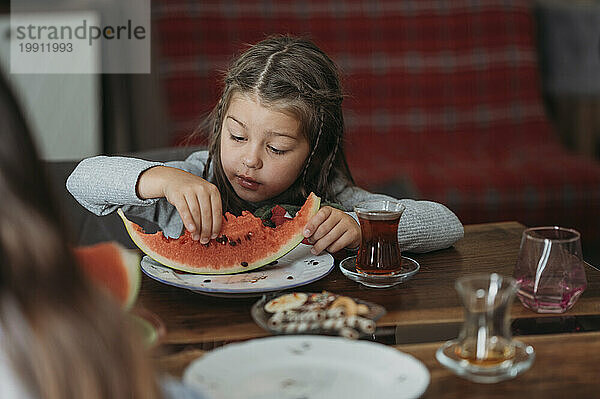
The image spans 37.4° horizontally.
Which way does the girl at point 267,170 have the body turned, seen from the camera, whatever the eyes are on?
toward the camera

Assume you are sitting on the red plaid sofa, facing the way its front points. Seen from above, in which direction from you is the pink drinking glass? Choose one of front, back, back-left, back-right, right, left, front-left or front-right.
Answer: front

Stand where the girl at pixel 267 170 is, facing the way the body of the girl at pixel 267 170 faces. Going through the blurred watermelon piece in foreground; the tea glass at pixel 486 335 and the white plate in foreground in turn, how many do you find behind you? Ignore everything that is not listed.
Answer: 0

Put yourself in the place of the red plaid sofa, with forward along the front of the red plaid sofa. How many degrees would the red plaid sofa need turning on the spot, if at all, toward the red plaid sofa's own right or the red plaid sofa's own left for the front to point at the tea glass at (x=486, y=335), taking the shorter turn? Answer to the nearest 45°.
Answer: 0° — it already faces it

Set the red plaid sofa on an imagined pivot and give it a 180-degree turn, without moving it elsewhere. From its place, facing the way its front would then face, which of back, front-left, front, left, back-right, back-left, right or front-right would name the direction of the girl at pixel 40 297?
back

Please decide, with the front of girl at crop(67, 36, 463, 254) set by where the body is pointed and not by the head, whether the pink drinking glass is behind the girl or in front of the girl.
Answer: in front

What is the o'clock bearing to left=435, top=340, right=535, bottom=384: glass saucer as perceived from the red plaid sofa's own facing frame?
The glass saucer is roughly at 12 o'clock from the red plaid sofa.

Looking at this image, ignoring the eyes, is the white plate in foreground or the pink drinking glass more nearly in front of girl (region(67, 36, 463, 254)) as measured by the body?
the white plate in foreground

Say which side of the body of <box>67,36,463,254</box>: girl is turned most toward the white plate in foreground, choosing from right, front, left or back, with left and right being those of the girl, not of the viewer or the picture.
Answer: front

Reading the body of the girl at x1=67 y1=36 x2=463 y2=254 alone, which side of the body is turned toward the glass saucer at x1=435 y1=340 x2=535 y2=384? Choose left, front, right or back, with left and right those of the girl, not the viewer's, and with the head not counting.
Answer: front
